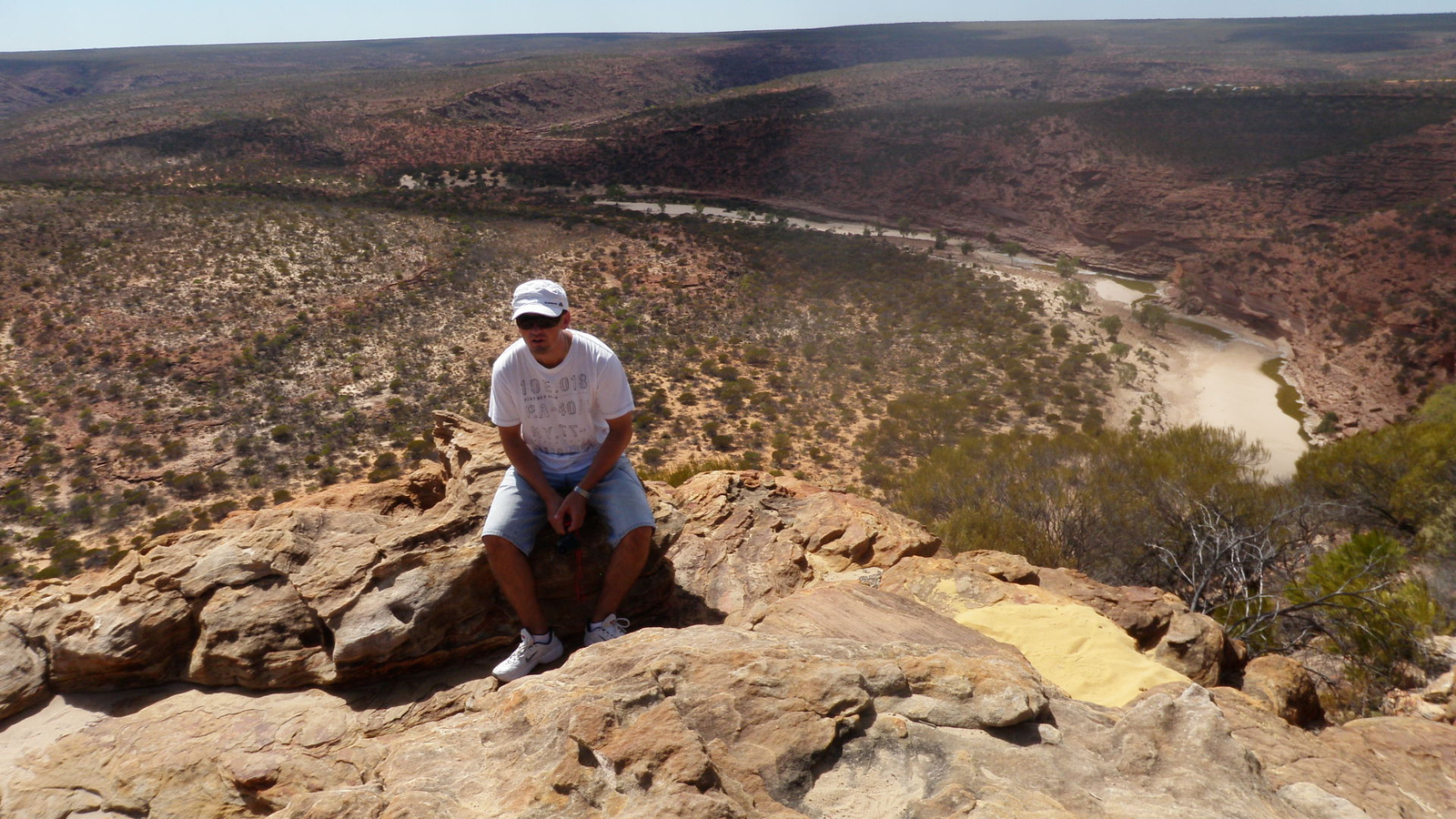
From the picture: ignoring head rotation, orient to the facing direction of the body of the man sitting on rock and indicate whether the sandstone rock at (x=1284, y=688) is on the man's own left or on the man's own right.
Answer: on the man's own left

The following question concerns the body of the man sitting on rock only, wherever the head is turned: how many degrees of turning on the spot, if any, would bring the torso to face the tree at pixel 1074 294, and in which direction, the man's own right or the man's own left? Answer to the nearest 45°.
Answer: approximately 135° to the man's own left

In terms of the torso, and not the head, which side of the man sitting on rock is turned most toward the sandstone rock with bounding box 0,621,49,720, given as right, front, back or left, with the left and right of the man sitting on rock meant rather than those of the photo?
right

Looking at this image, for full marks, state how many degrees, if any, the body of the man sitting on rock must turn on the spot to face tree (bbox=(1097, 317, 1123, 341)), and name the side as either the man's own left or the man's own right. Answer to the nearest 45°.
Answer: approximately 135° to the man's own left

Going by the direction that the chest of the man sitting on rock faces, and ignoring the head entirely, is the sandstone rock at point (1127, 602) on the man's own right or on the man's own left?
on the man's own left

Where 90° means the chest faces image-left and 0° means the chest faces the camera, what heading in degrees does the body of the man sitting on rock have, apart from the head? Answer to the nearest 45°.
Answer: approximately 0°

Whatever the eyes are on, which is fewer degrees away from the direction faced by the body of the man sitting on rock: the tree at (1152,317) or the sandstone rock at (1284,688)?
the sandstone rock

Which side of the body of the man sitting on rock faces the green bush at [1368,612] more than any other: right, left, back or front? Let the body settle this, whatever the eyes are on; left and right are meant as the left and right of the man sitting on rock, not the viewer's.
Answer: left

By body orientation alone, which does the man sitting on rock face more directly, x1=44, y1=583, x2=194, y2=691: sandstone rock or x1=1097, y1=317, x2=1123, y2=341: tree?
the sandstone rock

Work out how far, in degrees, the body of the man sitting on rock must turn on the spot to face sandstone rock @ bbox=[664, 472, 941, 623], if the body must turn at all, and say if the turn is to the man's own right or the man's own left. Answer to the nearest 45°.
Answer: approximately 135° to the man's own left

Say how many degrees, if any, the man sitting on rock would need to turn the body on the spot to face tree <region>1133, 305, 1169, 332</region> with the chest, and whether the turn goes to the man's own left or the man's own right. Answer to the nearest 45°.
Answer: approximately 135° to the man's own left
